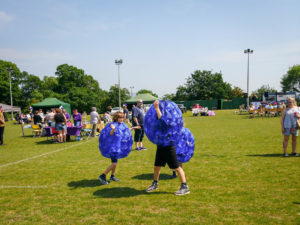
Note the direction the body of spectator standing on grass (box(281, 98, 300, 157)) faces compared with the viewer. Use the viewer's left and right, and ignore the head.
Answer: facing the viewer

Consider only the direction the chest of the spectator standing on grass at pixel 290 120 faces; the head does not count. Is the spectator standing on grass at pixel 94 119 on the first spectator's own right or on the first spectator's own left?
on the first spectator's own right

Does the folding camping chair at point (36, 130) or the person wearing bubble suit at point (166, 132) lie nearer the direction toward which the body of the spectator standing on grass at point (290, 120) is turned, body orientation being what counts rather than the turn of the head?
the person wearing bubble suit

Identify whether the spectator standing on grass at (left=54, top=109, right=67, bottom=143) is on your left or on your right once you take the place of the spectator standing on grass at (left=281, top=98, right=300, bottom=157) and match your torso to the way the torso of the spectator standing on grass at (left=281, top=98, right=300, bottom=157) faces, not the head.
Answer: on your right

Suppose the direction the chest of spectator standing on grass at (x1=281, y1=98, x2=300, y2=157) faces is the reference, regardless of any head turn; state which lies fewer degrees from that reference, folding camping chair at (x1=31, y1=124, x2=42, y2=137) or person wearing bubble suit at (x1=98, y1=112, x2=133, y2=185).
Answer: the person wearing bubble suit

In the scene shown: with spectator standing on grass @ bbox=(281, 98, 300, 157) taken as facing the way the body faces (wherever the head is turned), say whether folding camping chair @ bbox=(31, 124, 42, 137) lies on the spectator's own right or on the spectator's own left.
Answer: on the spectator's own right

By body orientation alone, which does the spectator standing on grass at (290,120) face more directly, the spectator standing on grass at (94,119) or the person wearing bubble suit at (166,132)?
the person wearing bubble suit

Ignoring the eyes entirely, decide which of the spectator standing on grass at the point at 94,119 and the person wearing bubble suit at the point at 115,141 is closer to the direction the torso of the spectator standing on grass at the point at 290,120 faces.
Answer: the person wearing bubble suit

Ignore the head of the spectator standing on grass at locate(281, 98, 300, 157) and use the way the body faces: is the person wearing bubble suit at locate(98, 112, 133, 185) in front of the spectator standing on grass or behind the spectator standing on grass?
in front

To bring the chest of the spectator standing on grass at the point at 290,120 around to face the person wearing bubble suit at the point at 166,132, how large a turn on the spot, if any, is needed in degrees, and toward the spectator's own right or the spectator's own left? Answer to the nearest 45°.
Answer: approximately 45° to the spectator's own right
